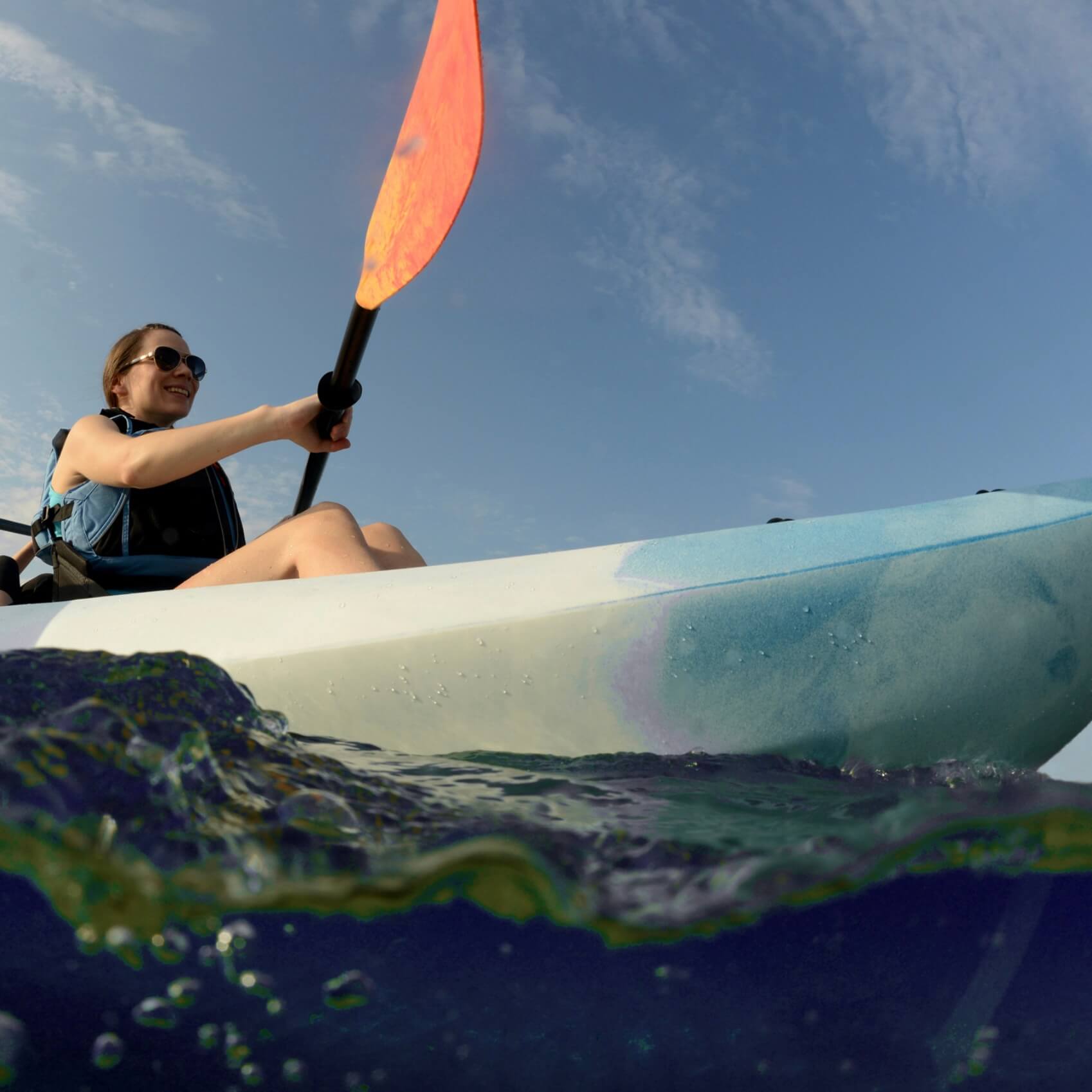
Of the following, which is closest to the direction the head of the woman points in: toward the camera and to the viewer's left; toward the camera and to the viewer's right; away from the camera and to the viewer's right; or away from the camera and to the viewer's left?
toward the camera and to the viewer's right

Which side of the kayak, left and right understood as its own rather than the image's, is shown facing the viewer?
right
